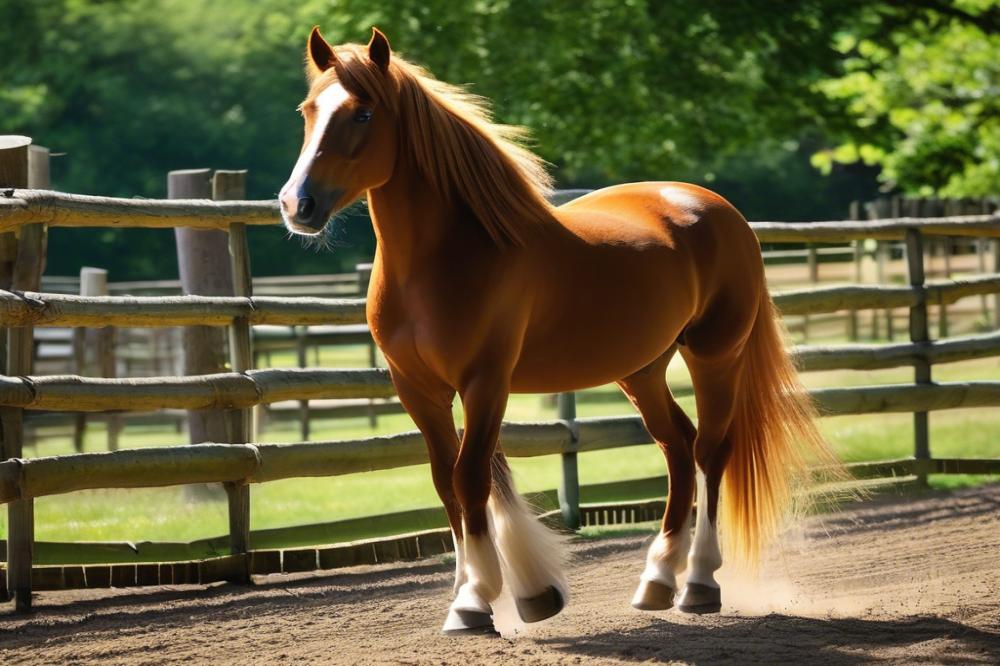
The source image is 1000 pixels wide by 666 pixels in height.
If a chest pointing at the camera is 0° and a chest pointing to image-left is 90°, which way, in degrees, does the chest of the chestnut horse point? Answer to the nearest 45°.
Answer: approximately 45°
